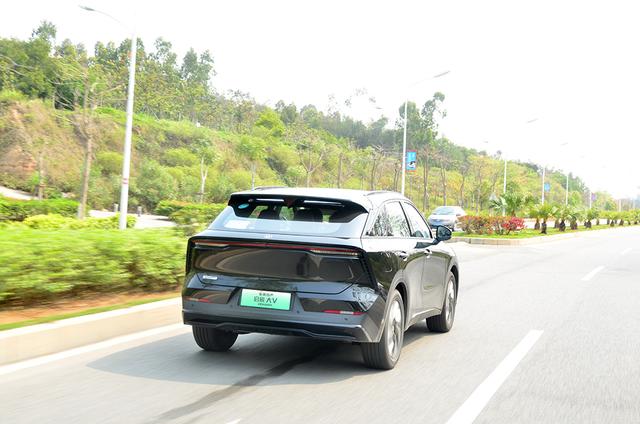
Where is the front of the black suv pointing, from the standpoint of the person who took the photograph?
facing away from the viewer and to the right of the viewer

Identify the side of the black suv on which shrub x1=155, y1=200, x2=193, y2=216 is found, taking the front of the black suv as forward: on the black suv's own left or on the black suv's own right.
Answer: on the black suv's own left

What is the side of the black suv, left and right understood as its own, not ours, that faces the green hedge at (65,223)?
left

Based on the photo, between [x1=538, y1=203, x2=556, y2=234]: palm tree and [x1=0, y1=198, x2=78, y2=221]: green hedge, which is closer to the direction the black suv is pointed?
the palm tree

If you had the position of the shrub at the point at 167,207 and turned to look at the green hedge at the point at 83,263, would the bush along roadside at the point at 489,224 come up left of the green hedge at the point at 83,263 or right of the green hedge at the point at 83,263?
left

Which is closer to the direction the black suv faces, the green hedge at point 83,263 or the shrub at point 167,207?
the shrub

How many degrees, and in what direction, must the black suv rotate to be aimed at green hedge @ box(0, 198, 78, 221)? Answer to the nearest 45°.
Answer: approximately 90° to its left

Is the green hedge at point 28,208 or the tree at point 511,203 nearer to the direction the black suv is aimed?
the tree
